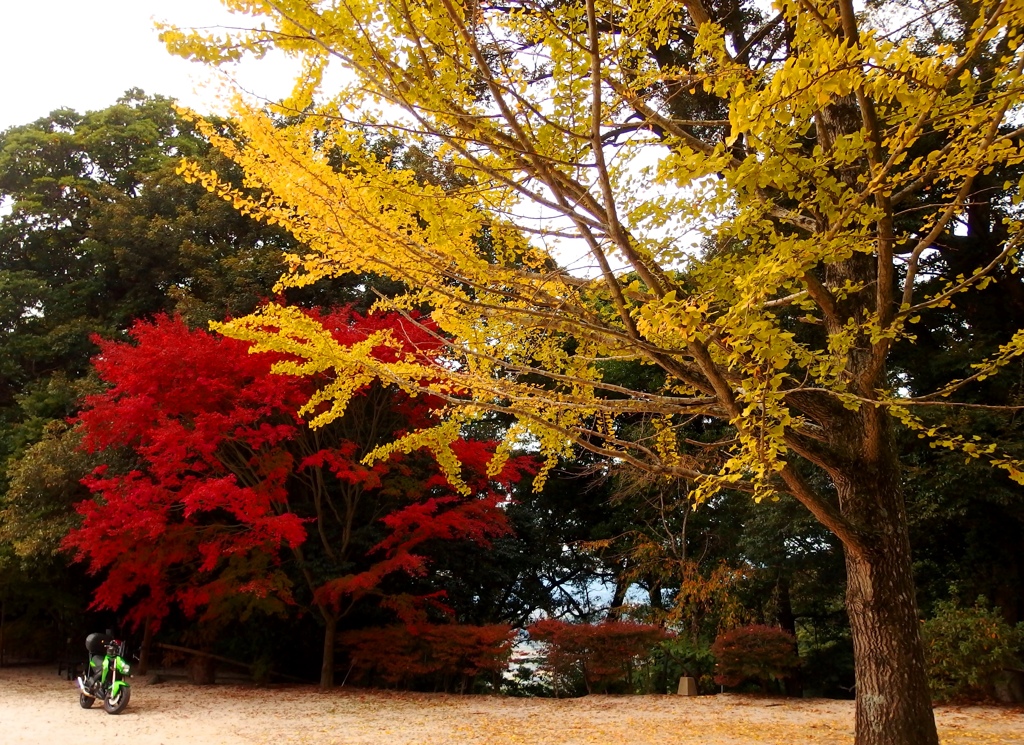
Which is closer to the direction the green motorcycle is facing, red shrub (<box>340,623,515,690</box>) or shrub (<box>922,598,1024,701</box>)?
the shrub

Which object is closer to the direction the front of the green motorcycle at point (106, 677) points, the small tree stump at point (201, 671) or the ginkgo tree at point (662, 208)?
the ginkgo tree

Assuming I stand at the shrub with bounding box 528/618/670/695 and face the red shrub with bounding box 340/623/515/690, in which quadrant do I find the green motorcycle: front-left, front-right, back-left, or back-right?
front-left

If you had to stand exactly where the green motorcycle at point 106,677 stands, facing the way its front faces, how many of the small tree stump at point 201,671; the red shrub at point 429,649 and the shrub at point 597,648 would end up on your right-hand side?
0

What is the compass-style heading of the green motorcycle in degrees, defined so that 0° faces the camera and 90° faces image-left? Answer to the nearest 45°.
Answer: approximately 315°

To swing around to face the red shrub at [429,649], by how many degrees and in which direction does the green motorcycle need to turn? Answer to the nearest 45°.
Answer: approximately 45° to its left

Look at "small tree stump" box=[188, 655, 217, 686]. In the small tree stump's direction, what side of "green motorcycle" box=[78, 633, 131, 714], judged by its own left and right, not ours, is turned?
left
